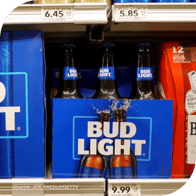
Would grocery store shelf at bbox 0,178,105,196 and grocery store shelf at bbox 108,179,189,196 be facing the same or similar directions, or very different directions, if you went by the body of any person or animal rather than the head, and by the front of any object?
same or similar directions

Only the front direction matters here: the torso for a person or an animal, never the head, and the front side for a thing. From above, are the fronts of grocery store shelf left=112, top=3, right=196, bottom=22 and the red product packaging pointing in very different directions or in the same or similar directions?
same or similar directions

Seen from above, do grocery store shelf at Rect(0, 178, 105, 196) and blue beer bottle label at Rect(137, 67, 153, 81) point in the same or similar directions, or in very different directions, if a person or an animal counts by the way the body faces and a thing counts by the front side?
same or similar directions

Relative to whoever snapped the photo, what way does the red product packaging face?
facing the viewer

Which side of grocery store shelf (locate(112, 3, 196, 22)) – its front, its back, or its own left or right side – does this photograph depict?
front

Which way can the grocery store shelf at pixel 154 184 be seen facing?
toward the camera
